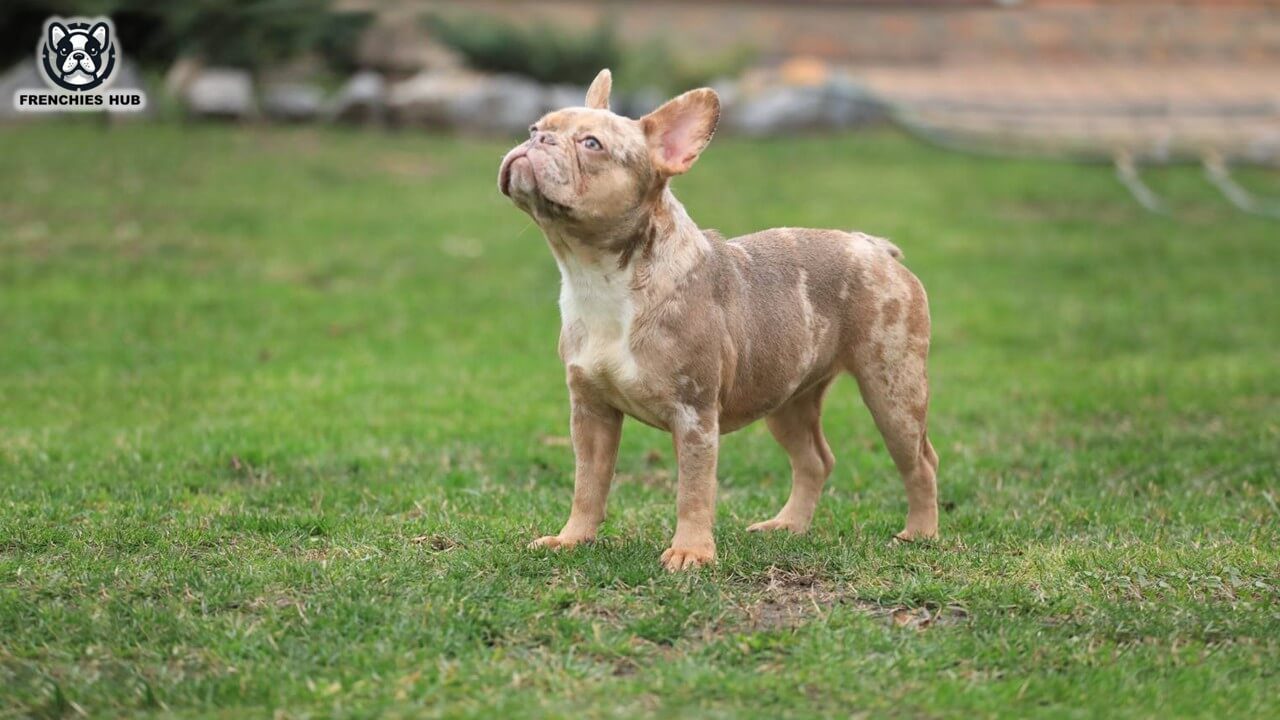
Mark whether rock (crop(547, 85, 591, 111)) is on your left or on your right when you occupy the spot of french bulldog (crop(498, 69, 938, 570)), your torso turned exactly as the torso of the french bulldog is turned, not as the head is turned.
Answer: on your right

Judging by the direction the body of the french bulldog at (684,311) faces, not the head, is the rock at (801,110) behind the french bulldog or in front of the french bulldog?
behind

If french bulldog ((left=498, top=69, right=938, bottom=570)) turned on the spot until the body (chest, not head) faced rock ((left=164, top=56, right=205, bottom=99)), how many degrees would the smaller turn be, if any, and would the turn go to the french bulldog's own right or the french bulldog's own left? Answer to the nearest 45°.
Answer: approximately 90° to the french bulldog's own right

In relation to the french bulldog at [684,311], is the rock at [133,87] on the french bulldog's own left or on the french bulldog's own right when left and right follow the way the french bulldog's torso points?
on the french bulldog's own right

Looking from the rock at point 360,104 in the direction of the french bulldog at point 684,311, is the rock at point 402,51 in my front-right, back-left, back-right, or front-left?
back-left
